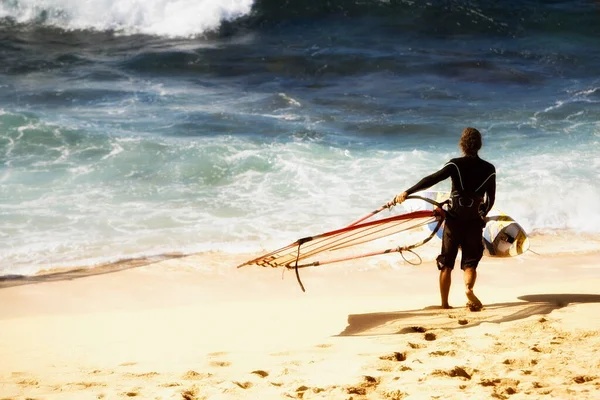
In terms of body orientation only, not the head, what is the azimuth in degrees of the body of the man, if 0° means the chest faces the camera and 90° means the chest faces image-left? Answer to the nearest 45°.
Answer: approximately 180°
